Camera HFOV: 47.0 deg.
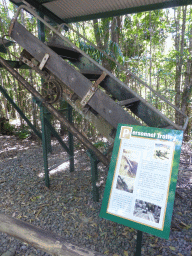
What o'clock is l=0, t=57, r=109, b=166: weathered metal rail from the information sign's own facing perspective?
The weathered metal rail is roughly at 3 o'clock from the information sign.

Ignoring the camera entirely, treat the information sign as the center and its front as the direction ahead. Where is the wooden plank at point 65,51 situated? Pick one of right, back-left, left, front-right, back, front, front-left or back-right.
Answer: right

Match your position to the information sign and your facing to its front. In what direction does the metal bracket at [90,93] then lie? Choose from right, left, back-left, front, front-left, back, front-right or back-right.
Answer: right

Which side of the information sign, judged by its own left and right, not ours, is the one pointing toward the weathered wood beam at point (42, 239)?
front

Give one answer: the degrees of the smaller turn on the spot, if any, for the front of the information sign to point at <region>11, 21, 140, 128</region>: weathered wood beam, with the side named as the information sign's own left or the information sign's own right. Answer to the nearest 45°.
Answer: approximately 90° to the information sign's own right

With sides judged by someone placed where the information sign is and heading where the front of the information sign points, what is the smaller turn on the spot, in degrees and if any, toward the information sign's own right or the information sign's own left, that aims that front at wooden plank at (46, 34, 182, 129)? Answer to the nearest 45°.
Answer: approximately 135° to the information sign's own right

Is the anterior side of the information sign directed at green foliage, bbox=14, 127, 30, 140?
no

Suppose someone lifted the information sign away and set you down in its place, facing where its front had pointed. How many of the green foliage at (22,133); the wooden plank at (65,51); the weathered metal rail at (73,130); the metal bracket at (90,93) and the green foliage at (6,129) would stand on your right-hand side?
5

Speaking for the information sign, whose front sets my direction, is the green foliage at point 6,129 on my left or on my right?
on my right

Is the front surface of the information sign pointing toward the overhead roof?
no

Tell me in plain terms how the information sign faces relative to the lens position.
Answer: facing the viewer and to the left of the viewer

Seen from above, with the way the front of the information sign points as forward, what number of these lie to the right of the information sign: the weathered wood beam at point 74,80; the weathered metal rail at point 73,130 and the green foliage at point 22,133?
3
